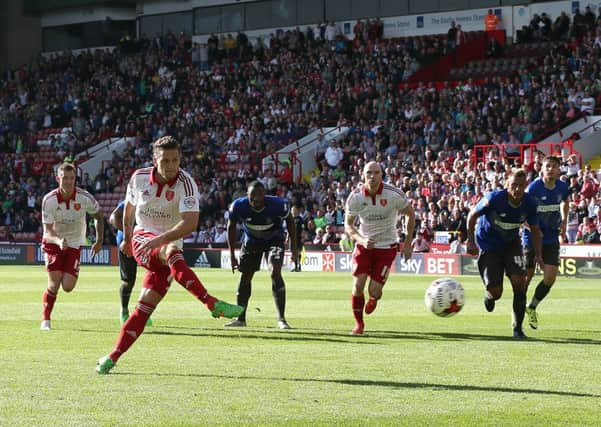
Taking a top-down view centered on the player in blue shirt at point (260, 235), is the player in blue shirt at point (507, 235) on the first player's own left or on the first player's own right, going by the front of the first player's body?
on the first player's own left

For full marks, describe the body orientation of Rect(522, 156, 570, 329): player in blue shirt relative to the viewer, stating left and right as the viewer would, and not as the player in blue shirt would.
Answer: facing the viewer

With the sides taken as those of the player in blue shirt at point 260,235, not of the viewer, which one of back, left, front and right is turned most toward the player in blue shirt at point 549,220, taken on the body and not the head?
left

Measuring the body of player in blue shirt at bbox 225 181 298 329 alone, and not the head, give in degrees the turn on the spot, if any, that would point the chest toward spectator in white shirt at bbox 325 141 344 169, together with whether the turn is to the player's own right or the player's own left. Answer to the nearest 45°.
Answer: approximately 180°

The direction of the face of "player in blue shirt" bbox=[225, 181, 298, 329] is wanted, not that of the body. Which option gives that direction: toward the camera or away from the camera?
toward the camera

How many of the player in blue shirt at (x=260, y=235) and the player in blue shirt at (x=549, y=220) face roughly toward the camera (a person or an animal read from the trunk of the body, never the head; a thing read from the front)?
2

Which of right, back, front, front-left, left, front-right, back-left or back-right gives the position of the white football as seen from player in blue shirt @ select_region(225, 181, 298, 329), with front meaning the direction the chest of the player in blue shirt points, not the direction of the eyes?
front-left

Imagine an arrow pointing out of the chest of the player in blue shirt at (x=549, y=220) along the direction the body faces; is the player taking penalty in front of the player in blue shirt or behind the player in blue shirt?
in front

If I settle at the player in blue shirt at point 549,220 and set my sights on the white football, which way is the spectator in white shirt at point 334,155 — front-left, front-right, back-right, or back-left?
back-right

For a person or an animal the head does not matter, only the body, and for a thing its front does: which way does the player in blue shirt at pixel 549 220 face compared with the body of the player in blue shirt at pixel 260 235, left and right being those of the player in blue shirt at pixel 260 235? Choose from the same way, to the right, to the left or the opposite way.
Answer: the same way

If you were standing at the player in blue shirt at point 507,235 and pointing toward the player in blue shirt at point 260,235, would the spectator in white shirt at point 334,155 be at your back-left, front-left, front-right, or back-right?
front-right

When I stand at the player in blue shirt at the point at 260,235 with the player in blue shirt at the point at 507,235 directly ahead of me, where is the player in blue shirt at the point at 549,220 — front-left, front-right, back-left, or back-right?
front-left

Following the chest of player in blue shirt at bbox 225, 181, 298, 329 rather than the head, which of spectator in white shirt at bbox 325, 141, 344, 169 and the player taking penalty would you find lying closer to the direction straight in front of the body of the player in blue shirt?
the player taking penalty

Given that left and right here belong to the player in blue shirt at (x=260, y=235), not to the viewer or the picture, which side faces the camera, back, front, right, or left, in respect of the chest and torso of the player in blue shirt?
front

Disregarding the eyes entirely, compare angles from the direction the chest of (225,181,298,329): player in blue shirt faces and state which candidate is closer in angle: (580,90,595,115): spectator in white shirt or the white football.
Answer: the white football
